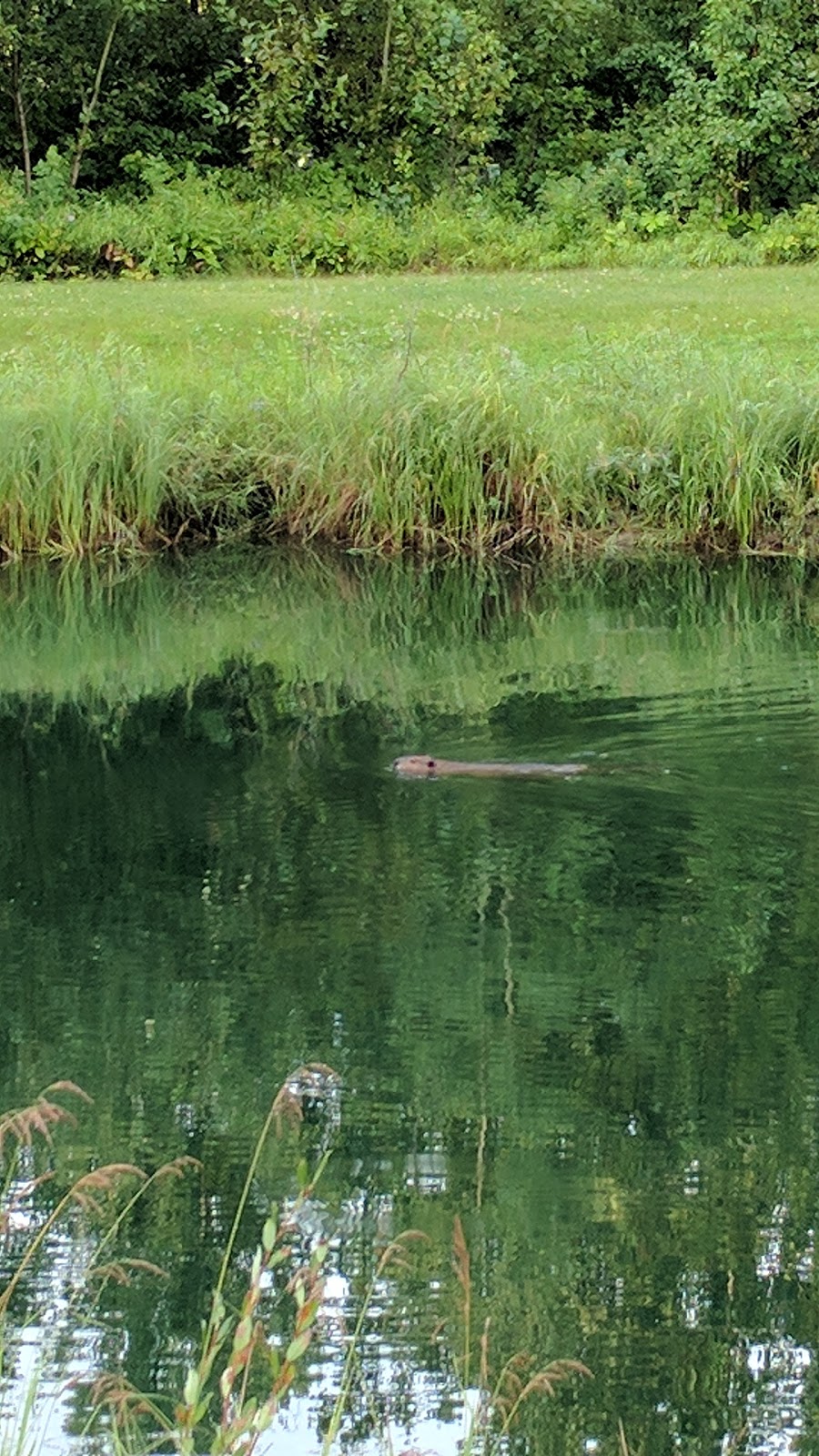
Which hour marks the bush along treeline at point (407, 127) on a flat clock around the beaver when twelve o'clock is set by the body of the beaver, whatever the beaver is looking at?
The bush along treeline is roughly at 3 o'clock from the beaver.

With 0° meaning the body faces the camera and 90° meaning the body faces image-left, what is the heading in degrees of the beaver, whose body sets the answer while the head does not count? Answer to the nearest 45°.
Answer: approximately 90°
